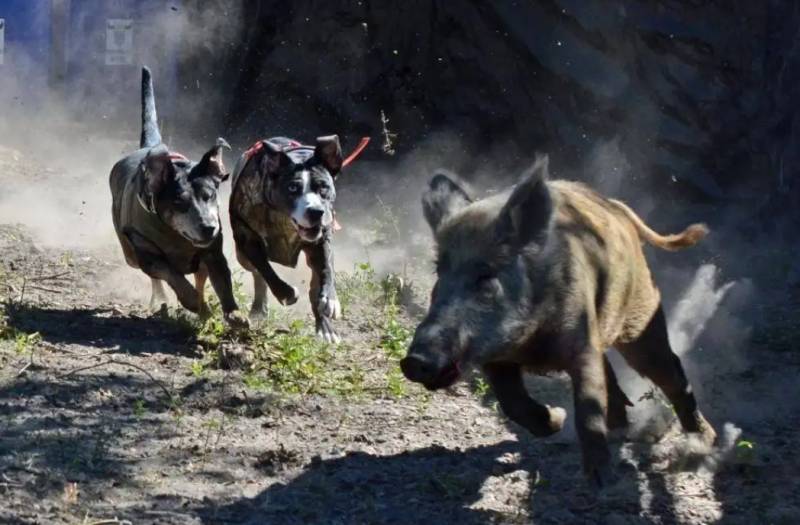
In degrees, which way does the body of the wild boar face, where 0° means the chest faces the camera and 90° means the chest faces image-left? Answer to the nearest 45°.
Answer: approximately 45°

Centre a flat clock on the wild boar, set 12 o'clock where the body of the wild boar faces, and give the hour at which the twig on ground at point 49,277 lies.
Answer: The twig on ground is roughly at 3 o'clock from the wild boar.

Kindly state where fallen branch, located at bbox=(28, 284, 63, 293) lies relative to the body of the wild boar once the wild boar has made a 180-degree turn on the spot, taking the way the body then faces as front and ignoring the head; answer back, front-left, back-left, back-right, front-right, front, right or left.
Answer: left

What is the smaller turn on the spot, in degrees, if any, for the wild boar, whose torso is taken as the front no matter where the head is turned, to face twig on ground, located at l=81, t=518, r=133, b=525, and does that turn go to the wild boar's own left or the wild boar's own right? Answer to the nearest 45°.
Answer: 0° — it already faces it

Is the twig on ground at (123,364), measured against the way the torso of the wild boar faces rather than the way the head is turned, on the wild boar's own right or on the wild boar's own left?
on the wild boar's own right
